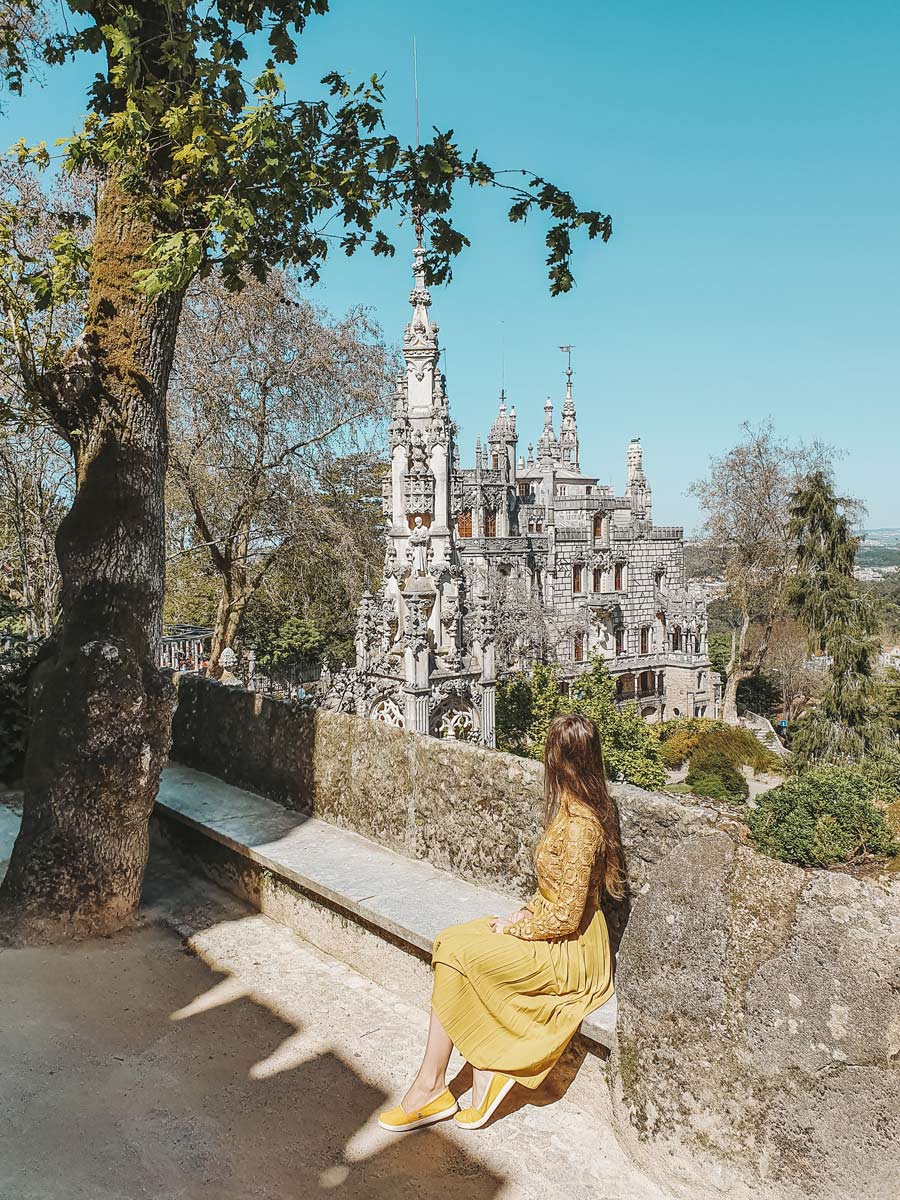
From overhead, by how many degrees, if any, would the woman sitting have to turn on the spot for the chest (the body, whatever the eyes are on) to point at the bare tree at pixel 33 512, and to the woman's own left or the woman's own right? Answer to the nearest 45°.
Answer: approximately 45° to the woman's own right

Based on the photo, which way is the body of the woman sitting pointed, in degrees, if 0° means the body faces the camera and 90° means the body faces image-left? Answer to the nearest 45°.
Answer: approximately 90°

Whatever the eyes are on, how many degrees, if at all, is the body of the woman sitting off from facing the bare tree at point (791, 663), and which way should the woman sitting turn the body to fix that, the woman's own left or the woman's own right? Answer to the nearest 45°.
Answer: approximately 90° to the woman's own right

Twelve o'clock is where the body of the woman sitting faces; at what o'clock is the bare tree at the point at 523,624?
The bare tree is roughly at 3 o'clock from the woman sitting.

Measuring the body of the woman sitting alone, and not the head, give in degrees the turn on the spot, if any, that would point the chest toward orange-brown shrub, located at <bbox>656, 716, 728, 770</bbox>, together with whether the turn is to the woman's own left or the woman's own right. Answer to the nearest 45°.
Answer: approximately 90° to the woman's own right

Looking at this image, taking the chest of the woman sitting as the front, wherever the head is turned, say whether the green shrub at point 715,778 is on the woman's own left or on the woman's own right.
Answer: on the woman's own right

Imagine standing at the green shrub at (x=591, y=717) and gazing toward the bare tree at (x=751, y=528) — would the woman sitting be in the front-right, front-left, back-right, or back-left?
back-right

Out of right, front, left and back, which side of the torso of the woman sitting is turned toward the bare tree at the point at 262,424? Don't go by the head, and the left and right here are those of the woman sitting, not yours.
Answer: right

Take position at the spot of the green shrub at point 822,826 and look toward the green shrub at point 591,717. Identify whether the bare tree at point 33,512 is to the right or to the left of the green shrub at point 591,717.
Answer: left

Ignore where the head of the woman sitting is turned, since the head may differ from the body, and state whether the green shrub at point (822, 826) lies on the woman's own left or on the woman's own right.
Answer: on the woman's own right

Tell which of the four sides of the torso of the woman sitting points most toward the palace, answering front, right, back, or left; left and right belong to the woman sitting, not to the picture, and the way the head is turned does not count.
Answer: right

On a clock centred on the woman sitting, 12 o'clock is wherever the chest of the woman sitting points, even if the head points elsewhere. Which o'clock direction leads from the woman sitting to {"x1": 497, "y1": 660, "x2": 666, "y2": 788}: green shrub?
The green shrub is roughly at 3 o'clock from the woman sitting.

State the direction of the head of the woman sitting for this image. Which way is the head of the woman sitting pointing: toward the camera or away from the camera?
away from the camera
